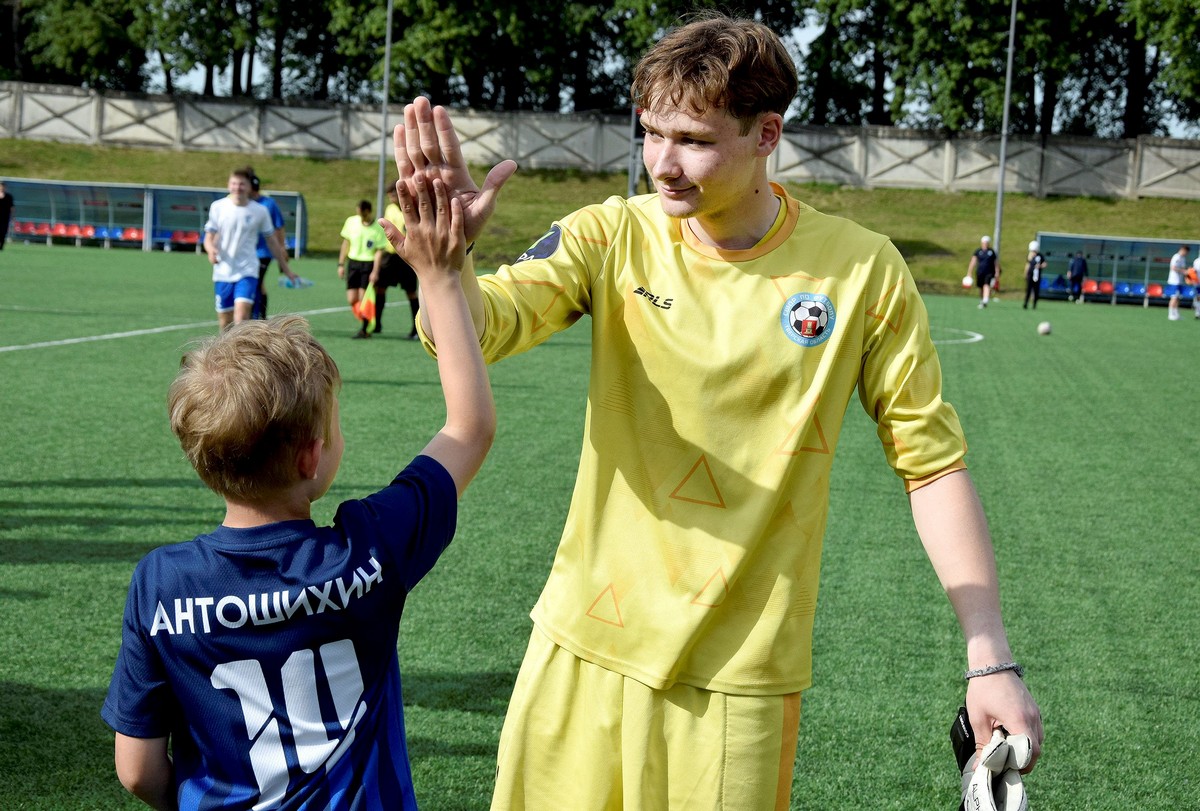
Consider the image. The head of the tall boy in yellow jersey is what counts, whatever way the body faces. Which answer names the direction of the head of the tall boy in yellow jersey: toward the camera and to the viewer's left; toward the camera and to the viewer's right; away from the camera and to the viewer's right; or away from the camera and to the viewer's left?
toward the camera and to the viewer's left

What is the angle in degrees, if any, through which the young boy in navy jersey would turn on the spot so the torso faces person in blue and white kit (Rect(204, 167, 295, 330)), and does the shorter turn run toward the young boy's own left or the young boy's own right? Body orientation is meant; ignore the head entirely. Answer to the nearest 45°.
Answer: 0° — they already face them

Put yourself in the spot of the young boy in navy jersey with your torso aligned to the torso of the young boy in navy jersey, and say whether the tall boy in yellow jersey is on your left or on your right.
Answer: on your right

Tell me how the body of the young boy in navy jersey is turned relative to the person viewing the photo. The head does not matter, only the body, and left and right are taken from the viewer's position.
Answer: facing away from the viewer

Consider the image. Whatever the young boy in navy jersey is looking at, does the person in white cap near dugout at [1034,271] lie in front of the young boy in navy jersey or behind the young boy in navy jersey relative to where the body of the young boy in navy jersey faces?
in front

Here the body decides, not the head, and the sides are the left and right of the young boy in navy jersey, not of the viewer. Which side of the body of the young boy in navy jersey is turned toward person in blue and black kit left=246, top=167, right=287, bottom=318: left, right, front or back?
front

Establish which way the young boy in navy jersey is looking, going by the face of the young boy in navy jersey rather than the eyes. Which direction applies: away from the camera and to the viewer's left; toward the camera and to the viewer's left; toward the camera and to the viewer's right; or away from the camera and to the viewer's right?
away from the camera and to the viewer's right

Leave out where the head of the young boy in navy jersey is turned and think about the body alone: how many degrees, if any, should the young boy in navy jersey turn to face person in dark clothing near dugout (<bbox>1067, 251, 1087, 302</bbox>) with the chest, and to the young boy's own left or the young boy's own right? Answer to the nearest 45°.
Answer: approximately 45° to the young boy's own right
